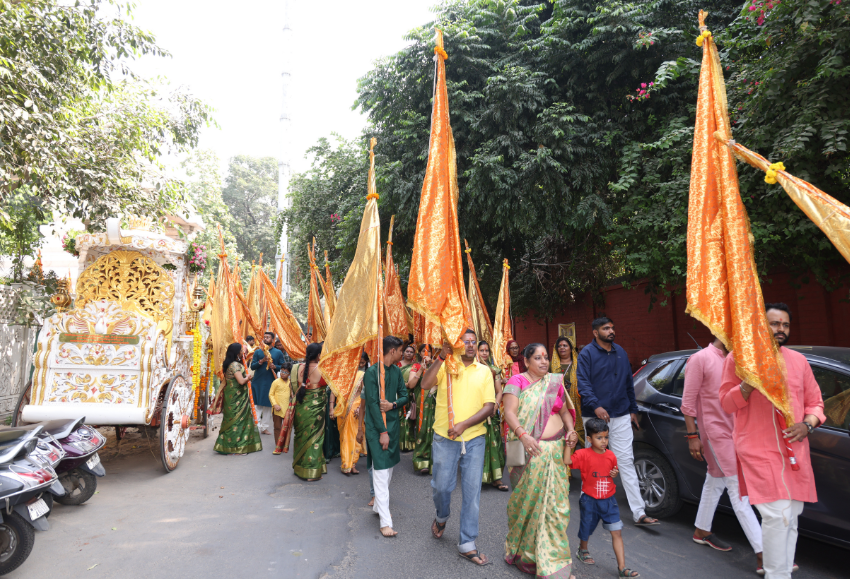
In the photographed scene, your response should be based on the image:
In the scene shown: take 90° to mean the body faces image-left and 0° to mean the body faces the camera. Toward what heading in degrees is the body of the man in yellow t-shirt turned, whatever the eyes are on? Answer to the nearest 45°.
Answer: approximately 0°

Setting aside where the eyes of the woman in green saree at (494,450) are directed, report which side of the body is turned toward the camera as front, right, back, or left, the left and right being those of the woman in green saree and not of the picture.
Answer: front

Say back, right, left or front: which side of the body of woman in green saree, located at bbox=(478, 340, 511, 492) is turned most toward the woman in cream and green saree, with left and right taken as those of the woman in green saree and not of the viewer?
front

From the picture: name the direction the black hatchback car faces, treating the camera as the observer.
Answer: facing the viewer and to the right of the viewer

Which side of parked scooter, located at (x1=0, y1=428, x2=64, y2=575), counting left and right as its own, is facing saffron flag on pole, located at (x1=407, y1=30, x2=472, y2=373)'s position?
back

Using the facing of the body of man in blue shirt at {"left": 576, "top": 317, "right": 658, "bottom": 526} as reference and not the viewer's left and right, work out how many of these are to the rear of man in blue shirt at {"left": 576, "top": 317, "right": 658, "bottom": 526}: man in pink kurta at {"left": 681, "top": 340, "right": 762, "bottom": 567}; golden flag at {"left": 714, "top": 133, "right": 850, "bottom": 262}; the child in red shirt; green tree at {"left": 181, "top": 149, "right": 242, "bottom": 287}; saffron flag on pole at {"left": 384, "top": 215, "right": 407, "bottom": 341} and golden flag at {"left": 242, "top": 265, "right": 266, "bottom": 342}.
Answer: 3
